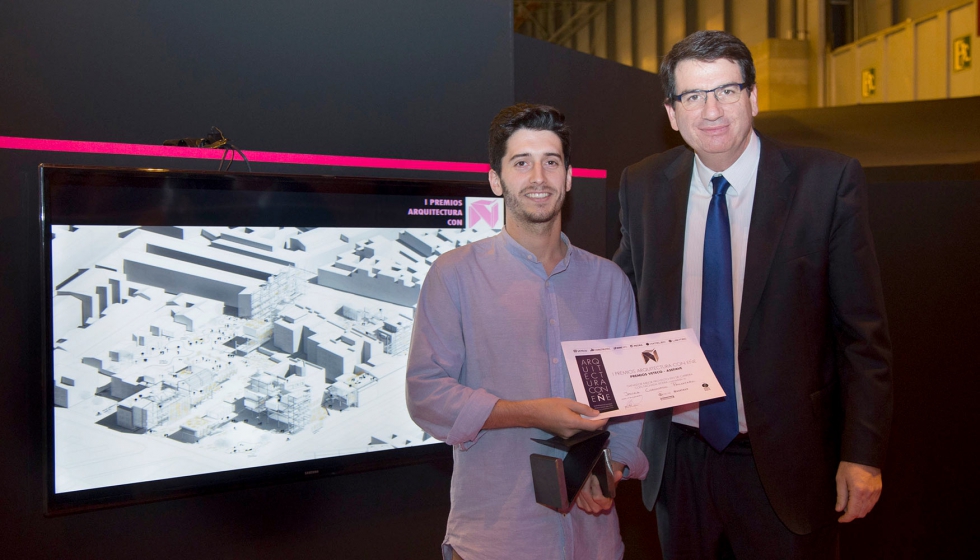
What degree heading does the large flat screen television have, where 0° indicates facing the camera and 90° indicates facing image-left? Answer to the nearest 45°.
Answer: approximately 315°

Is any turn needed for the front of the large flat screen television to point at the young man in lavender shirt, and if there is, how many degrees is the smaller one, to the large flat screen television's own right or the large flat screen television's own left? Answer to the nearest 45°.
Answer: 0° — it already faces them

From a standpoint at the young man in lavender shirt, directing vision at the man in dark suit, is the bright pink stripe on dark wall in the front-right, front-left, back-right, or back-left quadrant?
back-left

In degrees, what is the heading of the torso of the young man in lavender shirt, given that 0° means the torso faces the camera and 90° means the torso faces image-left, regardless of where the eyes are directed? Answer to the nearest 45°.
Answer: approximately 0°
